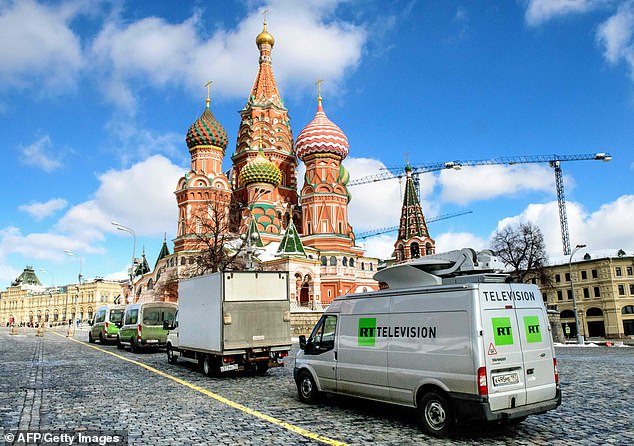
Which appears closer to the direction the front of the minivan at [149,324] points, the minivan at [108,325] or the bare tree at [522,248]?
the minivan

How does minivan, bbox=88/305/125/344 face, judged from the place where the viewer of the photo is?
facing away from the viewer and to the left of the viewer

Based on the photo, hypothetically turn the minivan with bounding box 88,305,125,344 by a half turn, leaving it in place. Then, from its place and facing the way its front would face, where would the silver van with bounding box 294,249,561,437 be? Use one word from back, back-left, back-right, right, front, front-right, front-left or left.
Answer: front-right

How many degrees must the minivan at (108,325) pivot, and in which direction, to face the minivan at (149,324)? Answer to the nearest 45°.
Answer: approximately 135° to its left

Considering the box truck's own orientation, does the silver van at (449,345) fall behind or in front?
behind

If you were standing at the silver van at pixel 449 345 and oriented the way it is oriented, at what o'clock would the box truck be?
The box truck is roughly at 12 o'clock from the silver van.

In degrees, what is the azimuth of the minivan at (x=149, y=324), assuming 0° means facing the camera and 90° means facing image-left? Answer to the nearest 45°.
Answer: approximately 135°

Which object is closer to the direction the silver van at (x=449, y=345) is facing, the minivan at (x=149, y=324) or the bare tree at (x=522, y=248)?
the minivan

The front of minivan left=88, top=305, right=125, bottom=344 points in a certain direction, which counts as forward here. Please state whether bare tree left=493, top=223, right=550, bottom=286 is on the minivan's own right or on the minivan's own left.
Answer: on the minivan's own right

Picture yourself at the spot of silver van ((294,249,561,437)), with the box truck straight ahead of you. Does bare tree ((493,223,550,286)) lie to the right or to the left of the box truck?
right

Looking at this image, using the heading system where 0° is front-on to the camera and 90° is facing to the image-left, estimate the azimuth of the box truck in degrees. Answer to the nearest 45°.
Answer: approximately 135°

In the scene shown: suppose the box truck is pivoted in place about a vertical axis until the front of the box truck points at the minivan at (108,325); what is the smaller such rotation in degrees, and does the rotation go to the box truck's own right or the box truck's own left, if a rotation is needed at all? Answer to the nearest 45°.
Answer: approximately 45° to the box truck's own right

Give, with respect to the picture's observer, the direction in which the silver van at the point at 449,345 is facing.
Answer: facing away from the viewer and to the left of the viewer

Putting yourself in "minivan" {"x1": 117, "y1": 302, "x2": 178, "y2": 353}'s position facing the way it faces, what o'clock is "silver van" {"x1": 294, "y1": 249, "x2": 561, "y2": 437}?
The silver van is roughly at 7 o'clock from the minivan.
